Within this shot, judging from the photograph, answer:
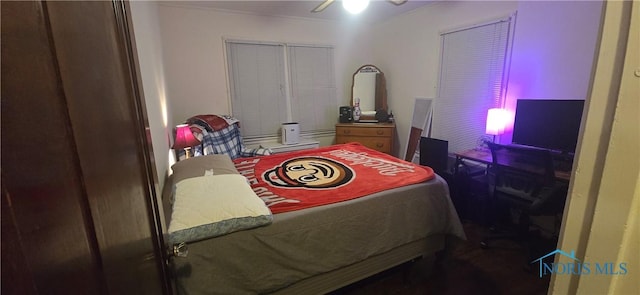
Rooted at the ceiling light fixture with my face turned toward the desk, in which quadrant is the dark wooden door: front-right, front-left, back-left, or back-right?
back-right

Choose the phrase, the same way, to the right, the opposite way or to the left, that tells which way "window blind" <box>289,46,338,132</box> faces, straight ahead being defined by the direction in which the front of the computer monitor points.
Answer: to the left

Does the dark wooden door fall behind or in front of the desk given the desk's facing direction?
in front

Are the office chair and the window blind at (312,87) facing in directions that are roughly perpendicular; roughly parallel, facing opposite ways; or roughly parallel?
roughly perpendicular

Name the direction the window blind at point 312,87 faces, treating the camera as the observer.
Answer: facing the viewer

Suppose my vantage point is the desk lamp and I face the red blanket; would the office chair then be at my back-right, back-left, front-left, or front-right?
front-left

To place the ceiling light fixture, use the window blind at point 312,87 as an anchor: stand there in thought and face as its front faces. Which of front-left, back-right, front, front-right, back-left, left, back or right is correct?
front

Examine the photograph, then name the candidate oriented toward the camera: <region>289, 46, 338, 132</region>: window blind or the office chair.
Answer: the window blind

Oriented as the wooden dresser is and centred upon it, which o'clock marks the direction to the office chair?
The office chair is roughly at 11 o'clock from the wooden dresser.

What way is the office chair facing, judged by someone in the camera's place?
facing away from the viewer and to the right of the viewer

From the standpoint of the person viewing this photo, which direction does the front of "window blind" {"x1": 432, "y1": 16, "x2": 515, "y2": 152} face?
facing the viewer and to the left of the viewer

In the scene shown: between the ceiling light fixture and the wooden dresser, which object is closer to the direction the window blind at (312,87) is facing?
the ceiling light fixture

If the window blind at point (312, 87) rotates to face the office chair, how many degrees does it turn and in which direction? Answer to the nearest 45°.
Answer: approximately 45° to its left

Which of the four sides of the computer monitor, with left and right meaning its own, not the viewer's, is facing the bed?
front

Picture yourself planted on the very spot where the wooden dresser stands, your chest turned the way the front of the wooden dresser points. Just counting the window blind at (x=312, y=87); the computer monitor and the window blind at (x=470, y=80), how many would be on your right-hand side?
1

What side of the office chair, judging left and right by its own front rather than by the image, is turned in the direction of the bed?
back

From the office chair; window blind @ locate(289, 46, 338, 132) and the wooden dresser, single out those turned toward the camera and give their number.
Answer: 2

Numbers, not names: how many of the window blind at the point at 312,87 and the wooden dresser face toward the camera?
2

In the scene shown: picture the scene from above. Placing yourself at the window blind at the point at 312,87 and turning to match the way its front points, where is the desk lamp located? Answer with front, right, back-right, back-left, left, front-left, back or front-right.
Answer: front-left
